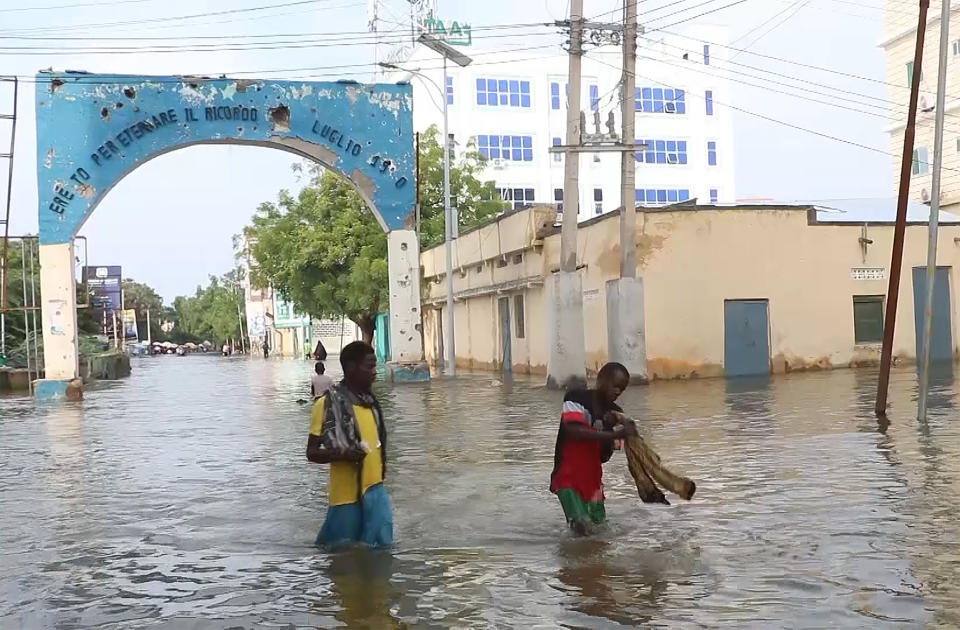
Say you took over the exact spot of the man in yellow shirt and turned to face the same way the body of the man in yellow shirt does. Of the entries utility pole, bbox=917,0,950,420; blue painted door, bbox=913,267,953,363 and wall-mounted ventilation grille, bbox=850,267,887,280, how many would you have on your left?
3

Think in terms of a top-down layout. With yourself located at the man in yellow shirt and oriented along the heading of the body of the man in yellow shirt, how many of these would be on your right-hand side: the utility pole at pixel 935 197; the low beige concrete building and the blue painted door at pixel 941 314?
0

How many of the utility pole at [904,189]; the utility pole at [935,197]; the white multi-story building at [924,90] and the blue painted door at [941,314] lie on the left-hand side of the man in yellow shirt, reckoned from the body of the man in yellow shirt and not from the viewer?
4

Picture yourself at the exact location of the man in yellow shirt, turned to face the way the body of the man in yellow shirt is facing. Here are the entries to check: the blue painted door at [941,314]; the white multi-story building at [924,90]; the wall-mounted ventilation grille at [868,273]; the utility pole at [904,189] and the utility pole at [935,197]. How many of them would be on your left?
5

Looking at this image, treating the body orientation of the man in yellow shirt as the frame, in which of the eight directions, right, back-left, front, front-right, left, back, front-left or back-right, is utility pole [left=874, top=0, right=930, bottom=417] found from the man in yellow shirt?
left

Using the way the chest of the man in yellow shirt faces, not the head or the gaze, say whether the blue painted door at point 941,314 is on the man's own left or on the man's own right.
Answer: on the man's own left

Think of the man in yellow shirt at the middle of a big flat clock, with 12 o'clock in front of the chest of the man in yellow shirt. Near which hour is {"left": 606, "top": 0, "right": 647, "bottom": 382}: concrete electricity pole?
The concrete electricity pole is roughly at 8 o'clock from the man in yellow shirt.

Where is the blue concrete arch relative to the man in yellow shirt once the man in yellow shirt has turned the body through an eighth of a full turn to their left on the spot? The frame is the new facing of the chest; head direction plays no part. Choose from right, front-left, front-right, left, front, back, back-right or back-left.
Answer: left

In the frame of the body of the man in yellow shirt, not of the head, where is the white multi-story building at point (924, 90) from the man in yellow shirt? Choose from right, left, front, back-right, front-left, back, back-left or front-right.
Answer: left

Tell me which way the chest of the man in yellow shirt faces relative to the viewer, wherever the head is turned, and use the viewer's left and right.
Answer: facing the viewer and to the right of the viewer

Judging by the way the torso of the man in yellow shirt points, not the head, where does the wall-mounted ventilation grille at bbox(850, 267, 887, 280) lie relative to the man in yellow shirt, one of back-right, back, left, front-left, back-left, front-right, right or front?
left

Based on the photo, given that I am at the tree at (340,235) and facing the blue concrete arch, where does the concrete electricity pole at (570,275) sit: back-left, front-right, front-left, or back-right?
front-left

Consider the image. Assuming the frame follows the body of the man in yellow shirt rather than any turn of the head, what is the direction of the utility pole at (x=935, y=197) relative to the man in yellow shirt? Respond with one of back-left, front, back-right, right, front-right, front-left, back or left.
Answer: left

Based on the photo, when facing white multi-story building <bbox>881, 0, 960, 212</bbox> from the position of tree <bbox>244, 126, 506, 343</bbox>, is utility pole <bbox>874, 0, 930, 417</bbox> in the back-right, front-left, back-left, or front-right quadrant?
front-right

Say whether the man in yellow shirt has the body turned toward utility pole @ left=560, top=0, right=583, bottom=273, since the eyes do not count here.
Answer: no
